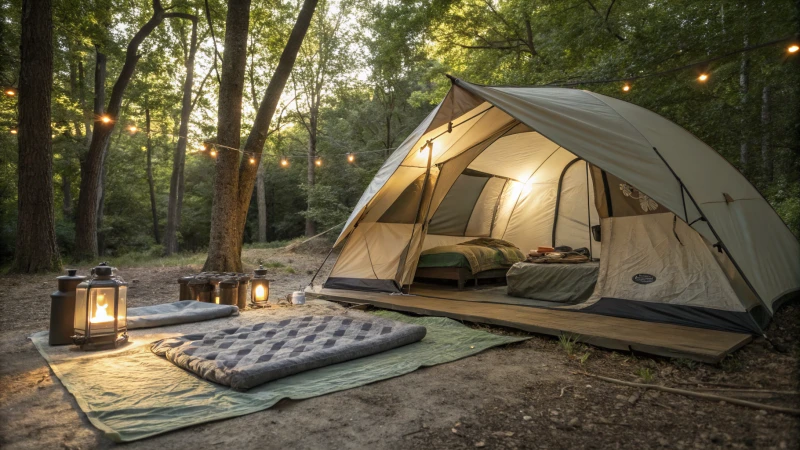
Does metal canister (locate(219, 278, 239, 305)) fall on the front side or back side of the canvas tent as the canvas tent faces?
on the front side

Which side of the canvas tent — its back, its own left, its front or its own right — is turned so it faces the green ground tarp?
front

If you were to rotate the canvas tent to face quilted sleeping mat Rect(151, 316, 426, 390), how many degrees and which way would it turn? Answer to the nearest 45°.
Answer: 0° — it already faces it

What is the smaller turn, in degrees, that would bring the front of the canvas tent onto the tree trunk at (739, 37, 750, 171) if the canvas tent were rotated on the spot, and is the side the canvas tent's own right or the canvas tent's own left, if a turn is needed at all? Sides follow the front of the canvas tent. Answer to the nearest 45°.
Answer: approximately 180°

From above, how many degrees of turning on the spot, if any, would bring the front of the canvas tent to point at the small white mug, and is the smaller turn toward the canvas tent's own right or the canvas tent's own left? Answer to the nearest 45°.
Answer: approximately 45° to the canvas tent's own right

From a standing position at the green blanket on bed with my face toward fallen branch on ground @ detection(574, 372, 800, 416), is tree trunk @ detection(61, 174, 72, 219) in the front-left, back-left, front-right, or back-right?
back-right

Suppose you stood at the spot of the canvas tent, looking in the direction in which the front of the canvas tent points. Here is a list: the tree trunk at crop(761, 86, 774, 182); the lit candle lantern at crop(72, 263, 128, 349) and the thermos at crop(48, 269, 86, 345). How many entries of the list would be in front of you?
2

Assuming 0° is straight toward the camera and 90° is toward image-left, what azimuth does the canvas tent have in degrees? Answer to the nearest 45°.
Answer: approximately 45°

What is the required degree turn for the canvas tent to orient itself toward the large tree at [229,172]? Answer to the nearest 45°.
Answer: approximately 45° to its right

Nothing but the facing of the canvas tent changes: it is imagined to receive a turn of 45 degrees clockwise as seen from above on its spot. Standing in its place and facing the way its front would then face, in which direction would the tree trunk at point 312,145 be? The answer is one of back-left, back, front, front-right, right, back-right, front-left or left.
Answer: front-right

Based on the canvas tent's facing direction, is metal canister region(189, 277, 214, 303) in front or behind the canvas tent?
in front

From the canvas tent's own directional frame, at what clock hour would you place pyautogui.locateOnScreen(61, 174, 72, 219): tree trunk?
The tree trunk is roughly at 2 o'clock from the canvas tent.

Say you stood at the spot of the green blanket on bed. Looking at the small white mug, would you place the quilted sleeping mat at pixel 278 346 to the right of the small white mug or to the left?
left

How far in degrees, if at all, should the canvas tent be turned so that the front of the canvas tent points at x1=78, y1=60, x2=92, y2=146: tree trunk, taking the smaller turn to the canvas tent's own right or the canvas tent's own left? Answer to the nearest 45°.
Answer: approximately 45° to the canvas tent's own right
